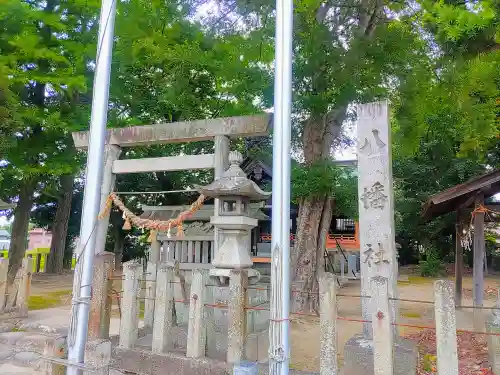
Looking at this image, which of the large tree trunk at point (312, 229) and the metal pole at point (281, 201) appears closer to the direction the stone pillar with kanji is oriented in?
the metal pole

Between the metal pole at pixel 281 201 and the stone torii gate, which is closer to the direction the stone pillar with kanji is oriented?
the metal pole

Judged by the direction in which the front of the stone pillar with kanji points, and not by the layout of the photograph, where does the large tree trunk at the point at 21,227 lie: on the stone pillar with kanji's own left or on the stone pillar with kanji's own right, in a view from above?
on the stone pillar with kanji's own right

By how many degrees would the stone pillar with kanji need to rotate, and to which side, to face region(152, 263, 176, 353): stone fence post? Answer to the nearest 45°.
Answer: approximately 90° to its right

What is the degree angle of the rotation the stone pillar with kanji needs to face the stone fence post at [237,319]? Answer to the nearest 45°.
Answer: approximately 90° to its right

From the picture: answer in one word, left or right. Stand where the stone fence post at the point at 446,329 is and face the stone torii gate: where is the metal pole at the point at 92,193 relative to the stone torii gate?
left

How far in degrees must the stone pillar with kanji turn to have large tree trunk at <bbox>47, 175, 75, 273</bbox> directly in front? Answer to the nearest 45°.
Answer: approximately 135° to its right

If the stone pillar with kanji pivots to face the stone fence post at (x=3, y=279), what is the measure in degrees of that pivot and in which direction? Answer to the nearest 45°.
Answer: approximately 90° to its right

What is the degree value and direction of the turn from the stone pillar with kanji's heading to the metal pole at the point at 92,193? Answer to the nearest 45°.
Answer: approximately 45° to its right

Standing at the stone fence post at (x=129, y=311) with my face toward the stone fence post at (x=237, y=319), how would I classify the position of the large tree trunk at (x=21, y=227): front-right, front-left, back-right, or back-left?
back-left

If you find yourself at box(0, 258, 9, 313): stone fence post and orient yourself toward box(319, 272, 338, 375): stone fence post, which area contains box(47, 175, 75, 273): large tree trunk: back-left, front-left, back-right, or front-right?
back-left

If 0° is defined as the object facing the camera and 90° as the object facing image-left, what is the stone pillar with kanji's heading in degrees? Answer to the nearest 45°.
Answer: approximately 0°
